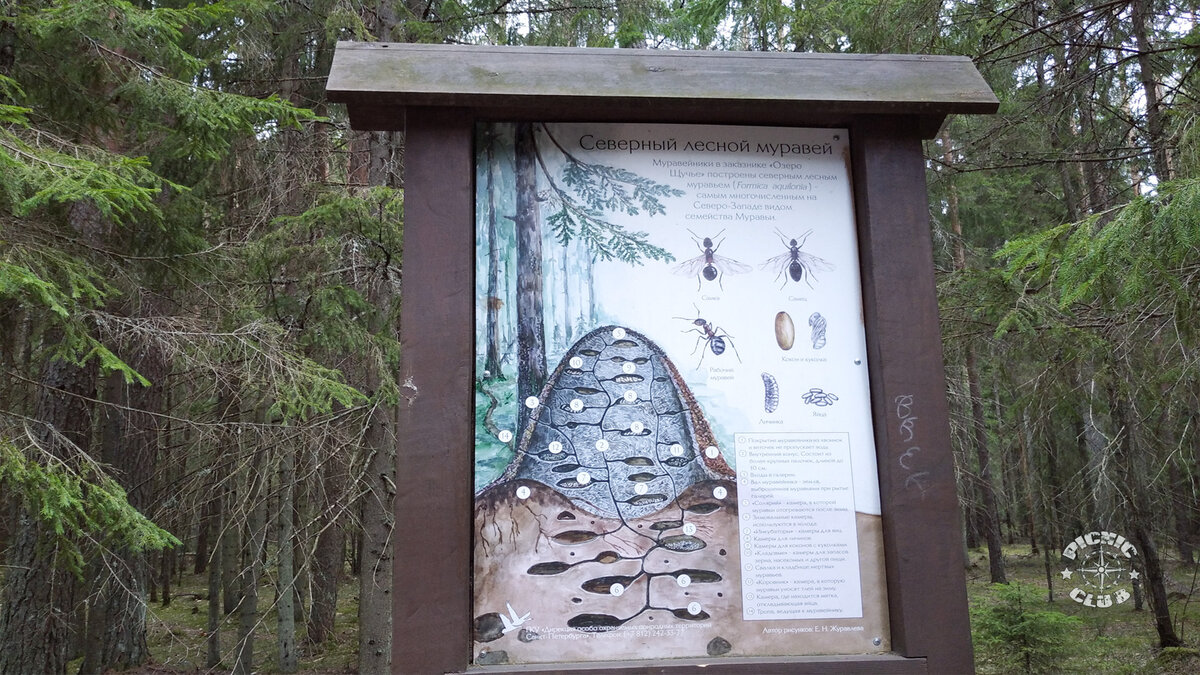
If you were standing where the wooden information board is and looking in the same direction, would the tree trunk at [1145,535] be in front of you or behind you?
behind

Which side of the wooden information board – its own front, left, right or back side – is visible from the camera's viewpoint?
front

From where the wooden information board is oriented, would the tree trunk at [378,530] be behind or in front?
behind

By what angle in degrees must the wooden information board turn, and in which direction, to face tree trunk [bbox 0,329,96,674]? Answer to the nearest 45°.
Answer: approximately 135° to its right

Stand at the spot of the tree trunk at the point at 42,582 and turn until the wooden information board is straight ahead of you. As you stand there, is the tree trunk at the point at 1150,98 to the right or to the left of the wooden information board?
left

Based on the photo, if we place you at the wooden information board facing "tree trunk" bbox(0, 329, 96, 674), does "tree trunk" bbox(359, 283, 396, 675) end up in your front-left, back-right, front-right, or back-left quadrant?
front-right

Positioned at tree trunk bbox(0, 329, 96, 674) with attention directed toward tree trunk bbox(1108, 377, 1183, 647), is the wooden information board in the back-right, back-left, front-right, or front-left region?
front-right

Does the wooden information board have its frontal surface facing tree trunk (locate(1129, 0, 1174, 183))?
no

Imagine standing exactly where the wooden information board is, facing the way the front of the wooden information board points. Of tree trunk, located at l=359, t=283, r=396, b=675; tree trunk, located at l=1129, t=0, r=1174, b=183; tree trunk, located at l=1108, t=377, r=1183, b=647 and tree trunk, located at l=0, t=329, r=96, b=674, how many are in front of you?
0
